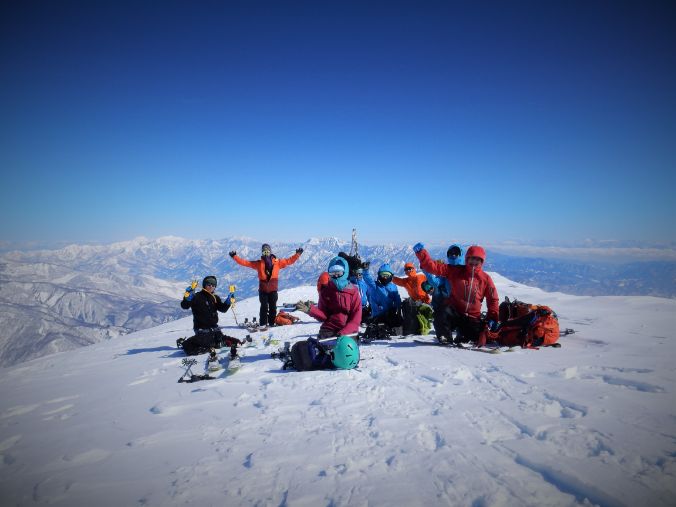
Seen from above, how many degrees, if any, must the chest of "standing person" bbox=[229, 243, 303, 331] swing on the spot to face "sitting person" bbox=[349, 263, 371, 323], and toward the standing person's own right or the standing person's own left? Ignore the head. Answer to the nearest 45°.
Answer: approximately 45° to the standing person's own left

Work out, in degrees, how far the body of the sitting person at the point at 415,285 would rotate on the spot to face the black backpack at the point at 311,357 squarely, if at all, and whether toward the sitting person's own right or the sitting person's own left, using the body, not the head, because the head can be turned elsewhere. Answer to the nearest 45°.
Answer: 0° — they already face it

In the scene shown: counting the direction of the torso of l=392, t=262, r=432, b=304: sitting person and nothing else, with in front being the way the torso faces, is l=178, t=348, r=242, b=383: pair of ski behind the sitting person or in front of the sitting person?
in front

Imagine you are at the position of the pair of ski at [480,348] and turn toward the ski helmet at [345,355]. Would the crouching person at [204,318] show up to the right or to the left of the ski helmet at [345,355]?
right

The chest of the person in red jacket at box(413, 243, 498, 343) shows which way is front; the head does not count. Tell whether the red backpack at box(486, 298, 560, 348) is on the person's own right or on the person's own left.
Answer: on the person's own left

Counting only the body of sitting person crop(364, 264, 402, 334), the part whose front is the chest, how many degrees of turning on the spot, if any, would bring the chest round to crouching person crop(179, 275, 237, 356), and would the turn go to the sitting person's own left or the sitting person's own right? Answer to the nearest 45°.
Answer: approximately 45° to the sitting person's own right

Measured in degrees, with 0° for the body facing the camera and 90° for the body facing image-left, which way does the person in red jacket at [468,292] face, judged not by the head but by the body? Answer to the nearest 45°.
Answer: approximately 0°

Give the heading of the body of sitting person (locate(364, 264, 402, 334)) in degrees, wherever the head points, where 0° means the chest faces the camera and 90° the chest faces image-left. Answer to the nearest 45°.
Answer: approximately 0°

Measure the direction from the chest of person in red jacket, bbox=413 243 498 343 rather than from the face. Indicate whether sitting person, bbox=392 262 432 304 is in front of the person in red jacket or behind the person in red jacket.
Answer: behind
